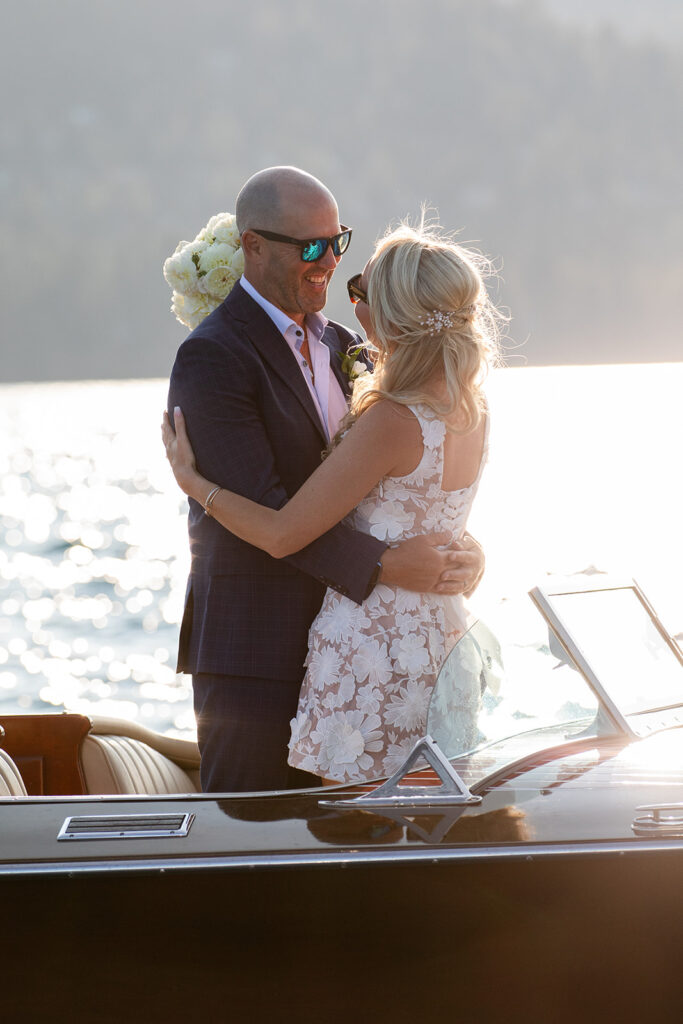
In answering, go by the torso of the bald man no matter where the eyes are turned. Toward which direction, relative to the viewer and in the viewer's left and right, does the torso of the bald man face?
facing the viewer and to the right of the viewer

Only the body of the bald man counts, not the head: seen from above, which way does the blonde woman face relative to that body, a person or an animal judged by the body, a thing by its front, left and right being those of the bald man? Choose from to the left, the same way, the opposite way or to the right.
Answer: the opposite way

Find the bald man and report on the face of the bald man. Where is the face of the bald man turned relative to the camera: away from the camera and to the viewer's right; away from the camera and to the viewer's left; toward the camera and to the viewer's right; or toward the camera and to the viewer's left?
toward the camera and to the viewer's right

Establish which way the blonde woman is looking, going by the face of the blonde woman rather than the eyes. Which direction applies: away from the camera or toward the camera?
away from the camera

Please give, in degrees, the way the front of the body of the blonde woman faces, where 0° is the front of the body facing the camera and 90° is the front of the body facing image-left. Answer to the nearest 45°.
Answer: approximately 135°

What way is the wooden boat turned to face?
to the viewer's right
